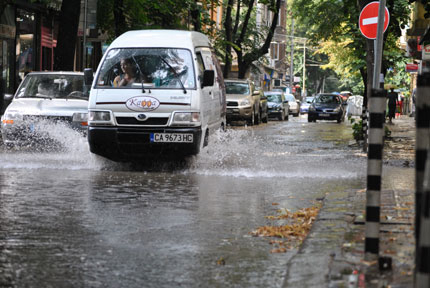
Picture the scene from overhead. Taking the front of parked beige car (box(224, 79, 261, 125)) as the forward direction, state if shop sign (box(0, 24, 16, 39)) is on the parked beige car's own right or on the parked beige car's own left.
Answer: on the parked beige car's own right

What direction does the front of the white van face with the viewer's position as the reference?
facing the viewer

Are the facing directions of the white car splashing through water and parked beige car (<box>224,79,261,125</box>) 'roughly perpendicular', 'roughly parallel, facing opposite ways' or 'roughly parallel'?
roughly parallel

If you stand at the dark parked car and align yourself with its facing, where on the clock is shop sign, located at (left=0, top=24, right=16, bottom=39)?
The shop sign is roughly at 1 o'clock from the dark parked car.

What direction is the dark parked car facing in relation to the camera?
toward the camera

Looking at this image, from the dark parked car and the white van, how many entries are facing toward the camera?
2

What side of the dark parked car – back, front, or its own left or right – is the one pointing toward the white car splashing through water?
front

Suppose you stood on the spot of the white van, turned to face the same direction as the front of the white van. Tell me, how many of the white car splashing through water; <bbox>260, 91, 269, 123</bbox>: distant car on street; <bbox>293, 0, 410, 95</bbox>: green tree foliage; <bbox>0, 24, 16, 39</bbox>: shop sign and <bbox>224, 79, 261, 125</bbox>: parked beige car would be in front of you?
0

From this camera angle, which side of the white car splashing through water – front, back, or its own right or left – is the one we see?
front

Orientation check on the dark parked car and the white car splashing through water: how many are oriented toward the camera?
2

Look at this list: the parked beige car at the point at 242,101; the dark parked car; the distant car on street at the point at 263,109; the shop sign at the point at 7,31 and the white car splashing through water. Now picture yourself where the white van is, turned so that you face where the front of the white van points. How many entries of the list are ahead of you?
0

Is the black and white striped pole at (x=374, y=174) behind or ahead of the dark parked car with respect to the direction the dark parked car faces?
ahead

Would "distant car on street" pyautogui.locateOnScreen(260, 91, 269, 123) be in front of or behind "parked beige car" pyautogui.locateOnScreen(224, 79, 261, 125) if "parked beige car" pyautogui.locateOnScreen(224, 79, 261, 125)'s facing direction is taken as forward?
behind

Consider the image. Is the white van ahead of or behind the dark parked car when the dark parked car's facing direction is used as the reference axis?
ahead

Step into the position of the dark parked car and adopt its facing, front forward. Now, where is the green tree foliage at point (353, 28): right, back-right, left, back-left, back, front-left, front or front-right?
front

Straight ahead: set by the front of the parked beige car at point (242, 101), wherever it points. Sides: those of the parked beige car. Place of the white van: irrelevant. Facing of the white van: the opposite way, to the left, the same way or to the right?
the same way

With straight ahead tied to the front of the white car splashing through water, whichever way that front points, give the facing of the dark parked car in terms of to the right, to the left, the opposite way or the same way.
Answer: the same way

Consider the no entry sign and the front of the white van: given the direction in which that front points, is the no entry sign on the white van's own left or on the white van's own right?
on the white van's own left

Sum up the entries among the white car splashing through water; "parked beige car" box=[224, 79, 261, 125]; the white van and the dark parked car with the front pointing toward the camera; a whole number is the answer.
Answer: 4
